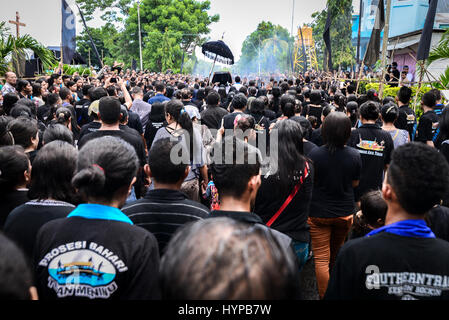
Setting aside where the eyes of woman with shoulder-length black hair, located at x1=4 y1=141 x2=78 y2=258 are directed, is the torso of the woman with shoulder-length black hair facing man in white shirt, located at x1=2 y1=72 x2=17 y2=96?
yes

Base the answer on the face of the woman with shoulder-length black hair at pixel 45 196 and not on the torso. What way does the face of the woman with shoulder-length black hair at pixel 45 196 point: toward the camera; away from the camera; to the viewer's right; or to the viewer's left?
away from the camera

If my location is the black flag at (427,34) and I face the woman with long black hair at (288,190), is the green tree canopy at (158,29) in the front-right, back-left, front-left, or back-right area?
back-right

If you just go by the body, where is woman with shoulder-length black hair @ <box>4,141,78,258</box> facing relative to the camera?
away from the camera

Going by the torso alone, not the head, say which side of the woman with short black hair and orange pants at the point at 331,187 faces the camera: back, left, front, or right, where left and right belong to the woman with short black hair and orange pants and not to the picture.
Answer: back

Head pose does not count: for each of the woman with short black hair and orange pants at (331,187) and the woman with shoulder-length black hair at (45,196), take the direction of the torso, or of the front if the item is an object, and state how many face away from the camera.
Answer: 2

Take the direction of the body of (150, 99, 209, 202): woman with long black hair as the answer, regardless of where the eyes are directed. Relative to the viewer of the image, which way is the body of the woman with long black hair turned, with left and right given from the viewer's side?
facing away from the viewer and to the left of the viewer

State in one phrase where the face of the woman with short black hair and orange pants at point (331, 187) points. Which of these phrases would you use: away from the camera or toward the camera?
away from the camera

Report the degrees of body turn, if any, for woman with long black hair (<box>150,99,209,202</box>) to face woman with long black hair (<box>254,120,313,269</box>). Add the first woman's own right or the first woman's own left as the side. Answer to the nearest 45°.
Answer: approximately 180°

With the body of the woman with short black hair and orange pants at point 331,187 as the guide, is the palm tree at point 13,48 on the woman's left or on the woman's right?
on the woman's left

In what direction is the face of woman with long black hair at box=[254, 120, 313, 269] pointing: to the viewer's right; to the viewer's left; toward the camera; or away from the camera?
away from the camera
